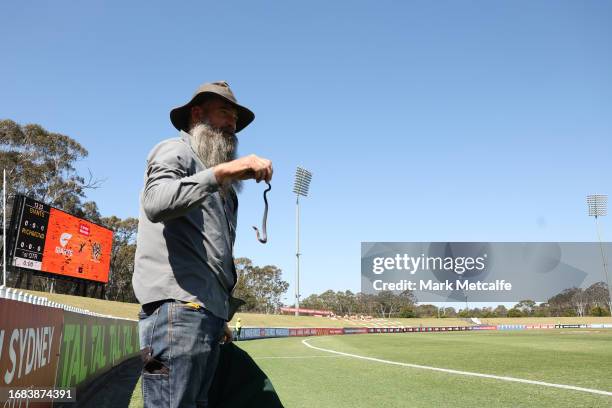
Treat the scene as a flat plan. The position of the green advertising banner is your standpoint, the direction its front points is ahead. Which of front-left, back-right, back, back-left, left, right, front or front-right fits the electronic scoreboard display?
back-left

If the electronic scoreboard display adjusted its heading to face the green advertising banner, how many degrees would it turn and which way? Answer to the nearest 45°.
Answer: approximately 45° to its right

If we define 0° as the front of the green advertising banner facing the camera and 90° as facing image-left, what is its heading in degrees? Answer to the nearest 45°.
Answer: approximately 315°

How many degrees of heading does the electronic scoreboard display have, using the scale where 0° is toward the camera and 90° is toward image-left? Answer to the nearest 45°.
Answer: approximately 315°

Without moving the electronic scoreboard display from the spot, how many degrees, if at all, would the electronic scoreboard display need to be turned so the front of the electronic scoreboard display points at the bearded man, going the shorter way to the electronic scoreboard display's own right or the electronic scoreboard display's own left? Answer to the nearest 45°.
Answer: approximately 45° to the electronic scoreboard display's own right
